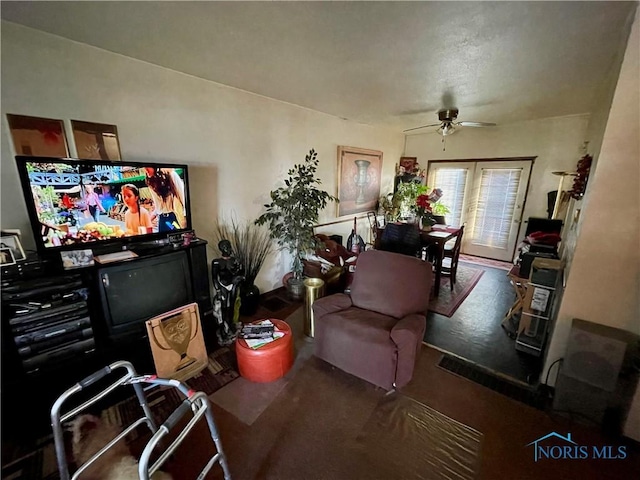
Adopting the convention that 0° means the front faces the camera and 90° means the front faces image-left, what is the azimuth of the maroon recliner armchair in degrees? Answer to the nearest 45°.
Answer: approximately 45°

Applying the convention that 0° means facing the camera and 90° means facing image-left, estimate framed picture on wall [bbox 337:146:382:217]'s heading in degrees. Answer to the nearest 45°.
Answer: approximately 315°

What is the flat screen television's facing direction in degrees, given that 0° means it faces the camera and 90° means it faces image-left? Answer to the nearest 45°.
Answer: approximately 315°

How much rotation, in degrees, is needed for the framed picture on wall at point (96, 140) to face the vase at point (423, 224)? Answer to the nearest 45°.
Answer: approximately 45° to its left

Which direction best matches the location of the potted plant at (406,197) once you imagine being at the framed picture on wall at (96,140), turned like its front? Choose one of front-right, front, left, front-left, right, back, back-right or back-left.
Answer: front-left

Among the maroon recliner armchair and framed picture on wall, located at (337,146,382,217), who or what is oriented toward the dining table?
the framed picture on wall

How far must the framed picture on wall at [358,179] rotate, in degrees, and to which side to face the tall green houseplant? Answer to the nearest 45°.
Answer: approximately 45° to its right

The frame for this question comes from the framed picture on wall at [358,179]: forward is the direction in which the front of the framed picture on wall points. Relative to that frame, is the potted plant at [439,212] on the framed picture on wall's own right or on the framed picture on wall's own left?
on the framed picture on wall's own left

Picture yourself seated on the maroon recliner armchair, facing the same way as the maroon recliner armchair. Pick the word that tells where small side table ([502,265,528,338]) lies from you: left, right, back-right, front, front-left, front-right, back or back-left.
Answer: back

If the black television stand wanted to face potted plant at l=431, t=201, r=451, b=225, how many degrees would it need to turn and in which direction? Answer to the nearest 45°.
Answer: approximately 45° to its left

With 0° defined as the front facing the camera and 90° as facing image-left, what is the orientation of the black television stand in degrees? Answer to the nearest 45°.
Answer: approximately 315°
